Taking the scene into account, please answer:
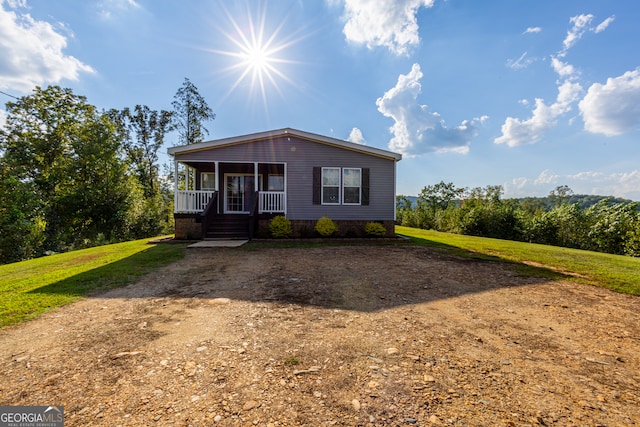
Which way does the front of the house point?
toward the camera

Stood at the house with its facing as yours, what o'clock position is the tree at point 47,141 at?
The tree is roughly at 4 o'clock from the house.

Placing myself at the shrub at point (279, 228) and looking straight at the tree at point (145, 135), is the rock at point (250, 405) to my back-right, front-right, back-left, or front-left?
back-left

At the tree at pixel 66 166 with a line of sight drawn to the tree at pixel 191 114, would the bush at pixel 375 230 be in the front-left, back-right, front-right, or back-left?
front-right

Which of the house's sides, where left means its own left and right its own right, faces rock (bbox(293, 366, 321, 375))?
front

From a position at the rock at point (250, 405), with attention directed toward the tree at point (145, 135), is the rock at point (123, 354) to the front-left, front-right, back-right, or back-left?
front-left

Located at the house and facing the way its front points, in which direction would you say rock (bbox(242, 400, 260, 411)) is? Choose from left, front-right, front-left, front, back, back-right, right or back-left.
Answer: front

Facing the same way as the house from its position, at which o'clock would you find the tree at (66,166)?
The tree is roughly at 4 o'clock from the house.

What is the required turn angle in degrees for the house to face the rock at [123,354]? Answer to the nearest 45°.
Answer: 0° — it already faces it

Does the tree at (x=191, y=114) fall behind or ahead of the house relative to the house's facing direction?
behind
